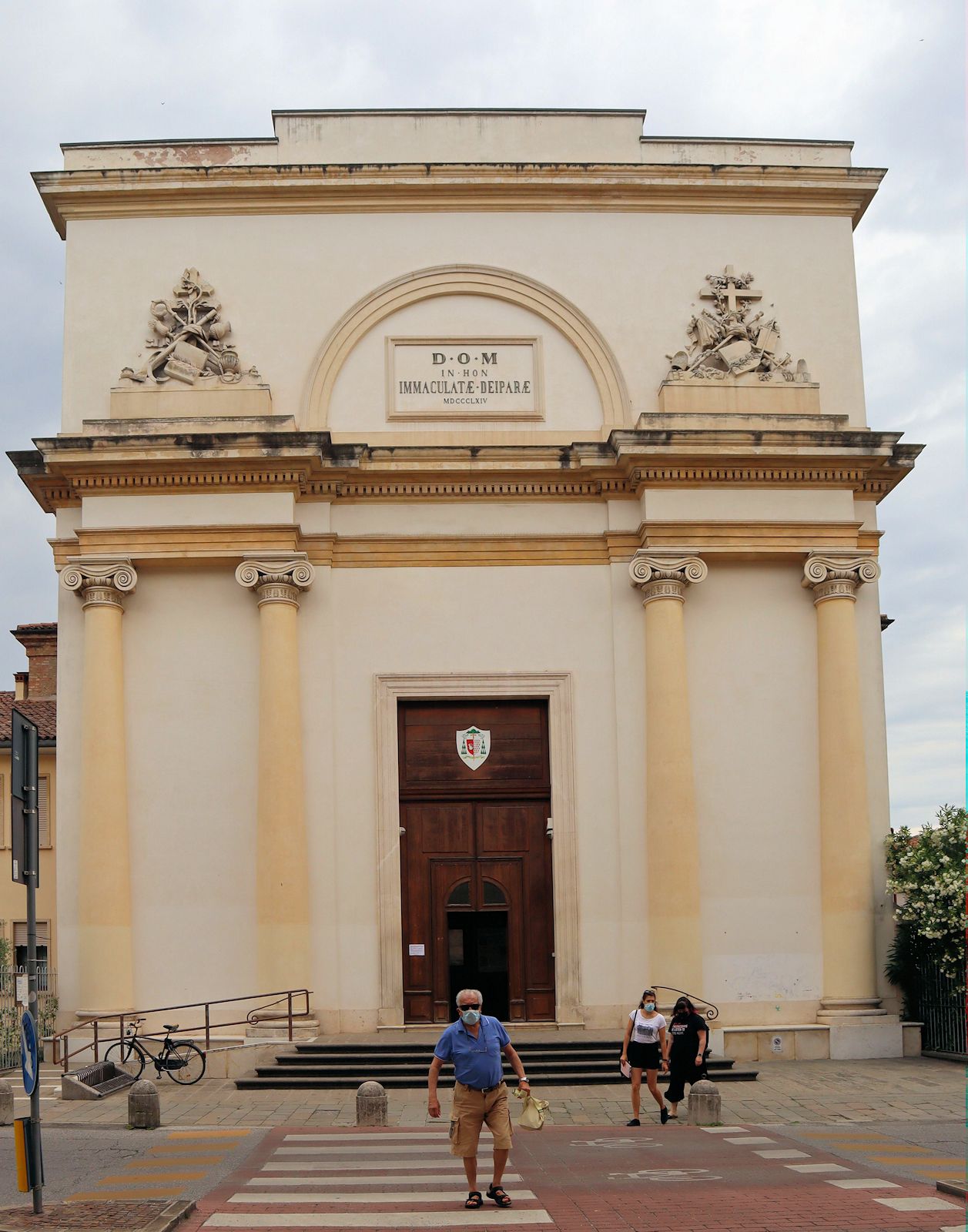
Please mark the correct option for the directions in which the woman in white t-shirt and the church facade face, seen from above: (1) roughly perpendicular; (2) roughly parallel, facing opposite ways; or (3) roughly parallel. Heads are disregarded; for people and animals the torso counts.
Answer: roughly parallel

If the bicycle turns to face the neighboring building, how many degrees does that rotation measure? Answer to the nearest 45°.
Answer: approximately 90° to its right

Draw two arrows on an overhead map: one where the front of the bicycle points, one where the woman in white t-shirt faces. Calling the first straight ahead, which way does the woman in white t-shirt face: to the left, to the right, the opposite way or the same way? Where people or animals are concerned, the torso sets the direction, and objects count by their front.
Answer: to the left

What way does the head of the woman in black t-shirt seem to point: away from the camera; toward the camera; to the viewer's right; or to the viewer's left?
toward the camera

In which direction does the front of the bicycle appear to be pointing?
to the viewer's left

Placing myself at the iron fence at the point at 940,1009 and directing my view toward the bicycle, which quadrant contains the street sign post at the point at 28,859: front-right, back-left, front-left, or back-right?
front-left

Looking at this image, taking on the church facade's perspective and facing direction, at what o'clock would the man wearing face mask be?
The man wearing face mask is roughly at 12 o'clock from the church facade.

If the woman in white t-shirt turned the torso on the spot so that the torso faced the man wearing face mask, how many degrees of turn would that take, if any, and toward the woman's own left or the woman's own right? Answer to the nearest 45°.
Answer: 0° — they already face them

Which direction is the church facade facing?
toward the camera

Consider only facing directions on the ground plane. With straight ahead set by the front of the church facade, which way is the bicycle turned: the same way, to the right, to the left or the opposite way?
to the right

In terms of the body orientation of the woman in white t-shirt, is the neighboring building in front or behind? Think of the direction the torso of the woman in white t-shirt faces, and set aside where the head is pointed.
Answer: behind

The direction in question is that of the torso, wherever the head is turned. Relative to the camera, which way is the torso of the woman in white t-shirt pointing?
toward the camera

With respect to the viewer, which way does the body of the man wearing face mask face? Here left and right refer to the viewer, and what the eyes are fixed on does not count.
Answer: facing the viewer

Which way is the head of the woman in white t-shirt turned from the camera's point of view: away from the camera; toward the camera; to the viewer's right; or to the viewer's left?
toward the camera
